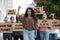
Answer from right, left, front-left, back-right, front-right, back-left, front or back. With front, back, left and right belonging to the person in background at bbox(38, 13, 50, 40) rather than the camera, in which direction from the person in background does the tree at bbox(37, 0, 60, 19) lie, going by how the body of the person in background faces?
back

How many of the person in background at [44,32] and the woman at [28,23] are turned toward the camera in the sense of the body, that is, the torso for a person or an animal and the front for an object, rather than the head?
2

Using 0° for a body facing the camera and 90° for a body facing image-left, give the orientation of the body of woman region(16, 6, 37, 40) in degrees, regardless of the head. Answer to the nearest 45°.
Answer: approximately 0°

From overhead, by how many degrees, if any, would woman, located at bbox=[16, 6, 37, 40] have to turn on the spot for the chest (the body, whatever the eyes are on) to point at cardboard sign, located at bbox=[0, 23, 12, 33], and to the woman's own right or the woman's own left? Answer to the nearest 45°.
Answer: approximately 135° to the woman's own right

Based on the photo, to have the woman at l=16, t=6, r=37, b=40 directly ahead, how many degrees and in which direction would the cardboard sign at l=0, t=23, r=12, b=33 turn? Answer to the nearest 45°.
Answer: approximately 45° to its left

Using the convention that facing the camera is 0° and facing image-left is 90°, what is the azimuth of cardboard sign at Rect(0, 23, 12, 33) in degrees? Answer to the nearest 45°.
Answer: approximately 0°
